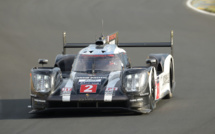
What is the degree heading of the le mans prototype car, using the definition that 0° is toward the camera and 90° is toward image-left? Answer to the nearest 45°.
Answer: approximately 0°
